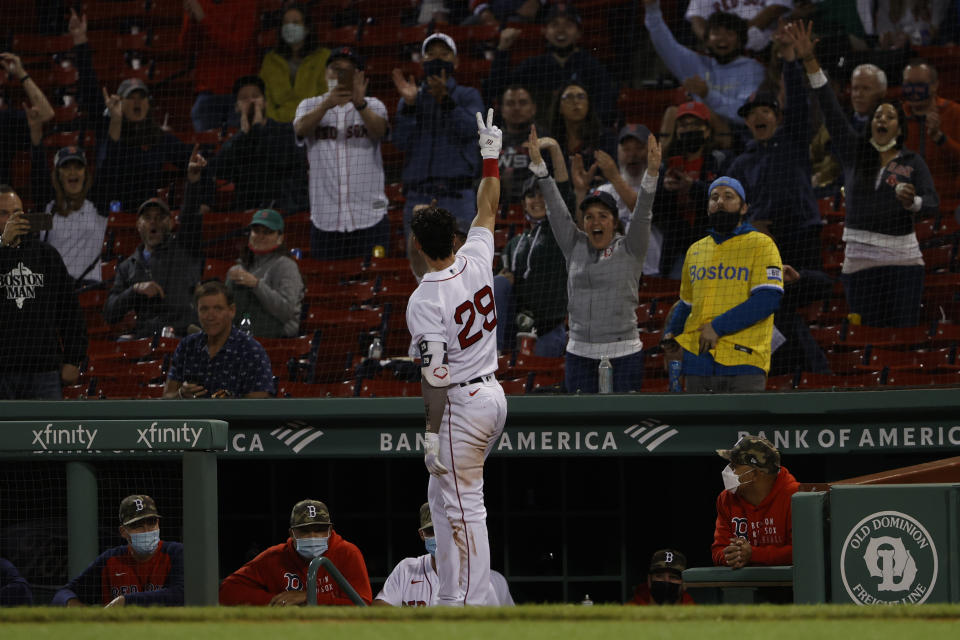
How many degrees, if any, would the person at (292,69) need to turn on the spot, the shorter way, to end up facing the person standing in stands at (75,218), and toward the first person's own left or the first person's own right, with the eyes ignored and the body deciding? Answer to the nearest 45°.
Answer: approximately 90° to the first person's own right

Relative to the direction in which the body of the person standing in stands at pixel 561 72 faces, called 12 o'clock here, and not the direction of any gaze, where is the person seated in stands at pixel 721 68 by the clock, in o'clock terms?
the person seated in stands at pixel 721 68 is roughly at 9 o'clock from the person standing in stands at pixel 561 72.

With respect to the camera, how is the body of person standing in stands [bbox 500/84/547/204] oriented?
toward the camera

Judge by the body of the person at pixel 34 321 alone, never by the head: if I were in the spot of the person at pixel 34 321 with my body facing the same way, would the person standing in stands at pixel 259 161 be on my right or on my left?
on my left

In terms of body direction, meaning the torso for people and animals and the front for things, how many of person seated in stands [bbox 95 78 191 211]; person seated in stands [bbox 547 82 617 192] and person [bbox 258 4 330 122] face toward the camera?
3

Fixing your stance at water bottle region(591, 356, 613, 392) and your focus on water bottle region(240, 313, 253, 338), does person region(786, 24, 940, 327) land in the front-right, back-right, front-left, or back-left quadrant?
back-right

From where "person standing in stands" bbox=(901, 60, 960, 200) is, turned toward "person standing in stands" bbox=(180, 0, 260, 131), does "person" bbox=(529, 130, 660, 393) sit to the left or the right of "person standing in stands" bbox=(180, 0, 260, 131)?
left

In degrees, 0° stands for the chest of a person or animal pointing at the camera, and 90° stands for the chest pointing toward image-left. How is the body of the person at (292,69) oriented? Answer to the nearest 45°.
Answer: approximately 0°

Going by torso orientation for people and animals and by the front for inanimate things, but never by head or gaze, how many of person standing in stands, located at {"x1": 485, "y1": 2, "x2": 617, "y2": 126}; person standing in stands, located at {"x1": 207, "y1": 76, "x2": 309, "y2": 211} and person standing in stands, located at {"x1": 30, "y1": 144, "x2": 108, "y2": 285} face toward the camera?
3

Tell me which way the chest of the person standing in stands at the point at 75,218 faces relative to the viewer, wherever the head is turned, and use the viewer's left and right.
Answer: facing the viewer

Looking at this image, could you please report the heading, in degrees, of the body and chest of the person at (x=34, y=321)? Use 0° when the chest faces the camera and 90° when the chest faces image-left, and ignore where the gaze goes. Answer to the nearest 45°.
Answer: approximately 0°

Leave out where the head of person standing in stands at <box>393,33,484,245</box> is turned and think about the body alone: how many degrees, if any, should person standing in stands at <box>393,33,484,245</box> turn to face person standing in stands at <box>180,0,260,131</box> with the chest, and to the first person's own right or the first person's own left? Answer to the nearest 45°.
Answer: approximately 135° to the first person's own right

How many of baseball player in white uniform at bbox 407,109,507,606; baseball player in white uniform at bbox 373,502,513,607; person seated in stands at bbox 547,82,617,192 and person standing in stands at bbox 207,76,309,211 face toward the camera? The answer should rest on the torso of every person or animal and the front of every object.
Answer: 3
